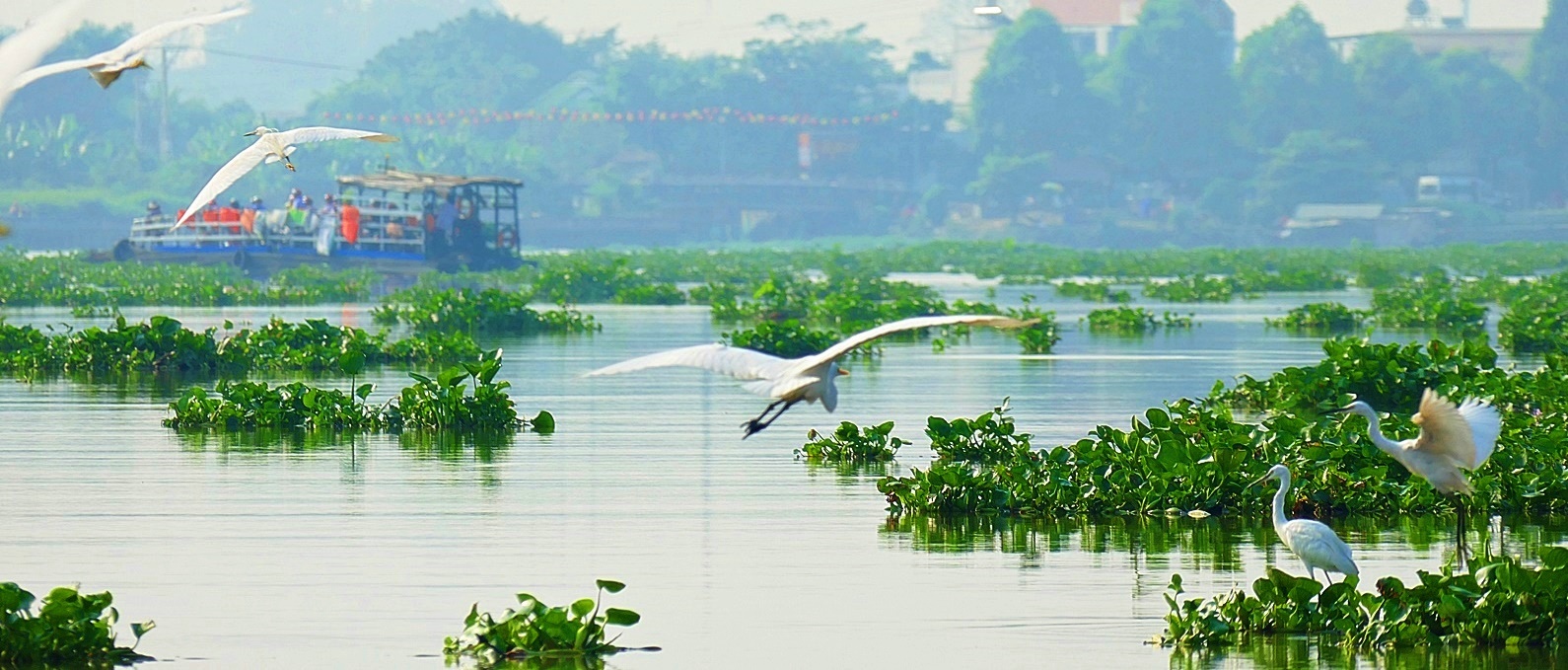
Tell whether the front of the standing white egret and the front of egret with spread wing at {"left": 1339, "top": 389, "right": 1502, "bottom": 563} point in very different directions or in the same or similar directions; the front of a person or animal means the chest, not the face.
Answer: same or similar directions

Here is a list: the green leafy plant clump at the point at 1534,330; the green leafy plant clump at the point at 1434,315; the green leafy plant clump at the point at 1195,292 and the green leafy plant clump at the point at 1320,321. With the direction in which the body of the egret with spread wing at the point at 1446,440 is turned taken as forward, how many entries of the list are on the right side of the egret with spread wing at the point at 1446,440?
4

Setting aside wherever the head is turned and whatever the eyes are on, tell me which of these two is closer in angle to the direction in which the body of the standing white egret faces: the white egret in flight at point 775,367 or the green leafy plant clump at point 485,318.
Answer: the white egret in flight

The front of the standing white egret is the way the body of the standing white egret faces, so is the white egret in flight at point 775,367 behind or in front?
in front

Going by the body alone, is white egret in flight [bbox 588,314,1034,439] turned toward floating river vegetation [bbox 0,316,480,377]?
no

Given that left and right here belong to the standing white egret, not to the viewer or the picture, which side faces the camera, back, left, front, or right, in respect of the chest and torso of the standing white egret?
left

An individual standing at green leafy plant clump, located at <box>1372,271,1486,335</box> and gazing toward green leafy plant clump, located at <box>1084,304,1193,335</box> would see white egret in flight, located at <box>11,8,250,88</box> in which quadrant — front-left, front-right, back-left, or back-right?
front-left

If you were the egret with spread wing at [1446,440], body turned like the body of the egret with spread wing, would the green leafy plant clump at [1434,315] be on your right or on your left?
on your right

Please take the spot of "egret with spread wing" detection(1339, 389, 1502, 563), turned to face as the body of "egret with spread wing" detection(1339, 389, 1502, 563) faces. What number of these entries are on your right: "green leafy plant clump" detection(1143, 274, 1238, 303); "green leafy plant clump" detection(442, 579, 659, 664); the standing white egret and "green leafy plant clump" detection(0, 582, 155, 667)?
1

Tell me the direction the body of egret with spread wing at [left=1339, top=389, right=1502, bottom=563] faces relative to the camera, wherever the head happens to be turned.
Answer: to the viewer's left

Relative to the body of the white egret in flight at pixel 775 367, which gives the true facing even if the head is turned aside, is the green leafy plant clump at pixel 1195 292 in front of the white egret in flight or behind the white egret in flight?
in front

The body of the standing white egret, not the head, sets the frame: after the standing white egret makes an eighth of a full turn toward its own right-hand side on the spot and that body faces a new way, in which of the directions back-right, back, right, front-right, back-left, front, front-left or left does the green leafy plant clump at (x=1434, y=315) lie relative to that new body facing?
front-right

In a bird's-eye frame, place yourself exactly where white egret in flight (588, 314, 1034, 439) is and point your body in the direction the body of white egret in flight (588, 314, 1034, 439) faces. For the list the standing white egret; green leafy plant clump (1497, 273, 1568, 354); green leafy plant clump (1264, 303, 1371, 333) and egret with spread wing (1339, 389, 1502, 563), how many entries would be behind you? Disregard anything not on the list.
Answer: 0

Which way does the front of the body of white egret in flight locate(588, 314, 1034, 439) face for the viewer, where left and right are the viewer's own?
facing away from the viewer and to the right of the viewer

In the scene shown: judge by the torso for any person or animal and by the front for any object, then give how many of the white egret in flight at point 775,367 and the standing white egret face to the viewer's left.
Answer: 1

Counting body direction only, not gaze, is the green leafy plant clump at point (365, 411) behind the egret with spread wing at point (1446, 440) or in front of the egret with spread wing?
in front
